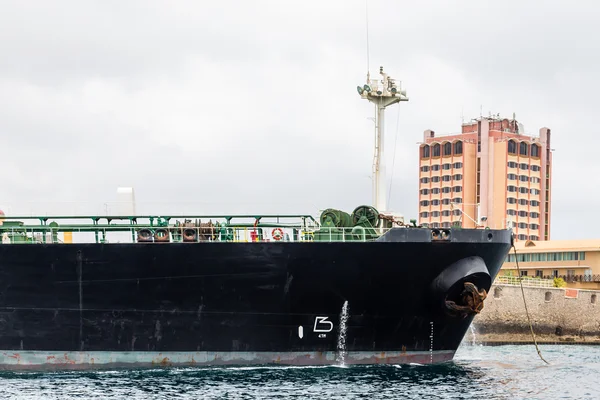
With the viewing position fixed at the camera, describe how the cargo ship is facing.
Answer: facing to the right of the viewer
